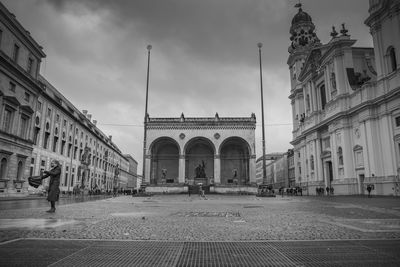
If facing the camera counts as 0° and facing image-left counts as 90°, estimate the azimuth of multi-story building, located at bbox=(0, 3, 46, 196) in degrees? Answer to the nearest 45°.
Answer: approximately 315°

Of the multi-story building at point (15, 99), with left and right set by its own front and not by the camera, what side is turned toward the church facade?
front

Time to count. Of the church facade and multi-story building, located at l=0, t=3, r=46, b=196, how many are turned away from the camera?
0

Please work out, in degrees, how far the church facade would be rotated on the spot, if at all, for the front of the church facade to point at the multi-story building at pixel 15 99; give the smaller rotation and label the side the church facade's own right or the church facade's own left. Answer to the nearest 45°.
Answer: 0° — it already faces it

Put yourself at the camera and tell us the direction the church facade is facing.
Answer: facing the viewer and to the left of the viewer

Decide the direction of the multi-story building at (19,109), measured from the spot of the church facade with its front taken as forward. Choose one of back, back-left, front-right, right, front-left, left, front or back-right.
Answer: front
